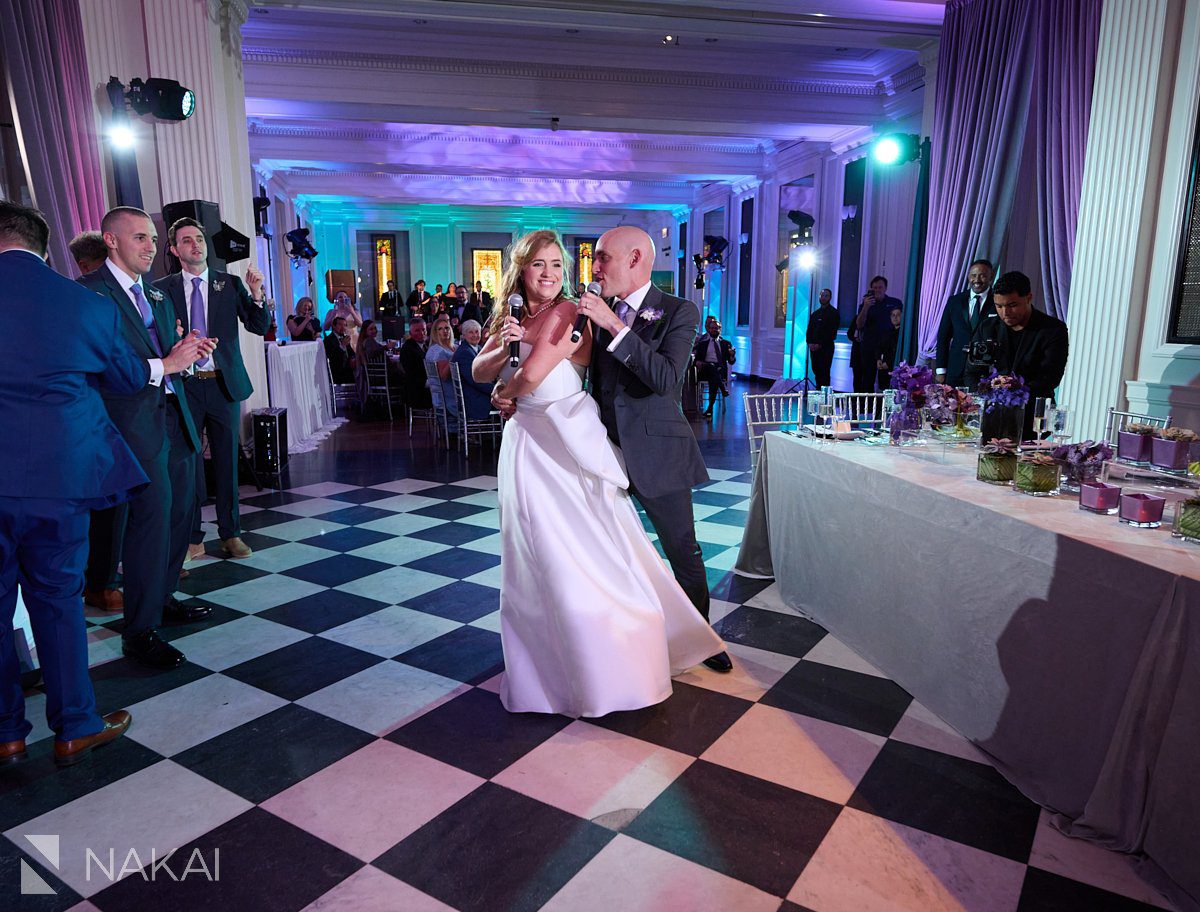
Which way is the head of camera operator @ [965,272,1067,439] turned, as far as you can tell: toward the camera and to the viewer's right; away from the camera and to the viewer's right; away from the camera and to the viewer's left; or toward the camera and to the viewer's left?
toward the camera and to the viewer's left

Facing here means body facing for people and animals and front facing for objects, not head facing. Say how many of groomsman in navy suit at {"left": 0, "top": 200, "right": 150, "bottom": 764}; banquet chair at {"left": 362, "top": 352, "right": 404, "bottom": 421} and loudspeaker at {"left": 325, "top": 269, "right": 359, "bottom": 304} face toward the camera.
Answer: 1

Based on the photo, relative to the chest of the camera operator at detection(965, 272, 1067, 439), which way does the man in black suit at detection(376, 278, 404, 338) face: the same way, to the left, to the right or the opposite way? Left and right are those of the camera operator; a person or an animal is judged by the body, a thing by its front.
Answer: to the left

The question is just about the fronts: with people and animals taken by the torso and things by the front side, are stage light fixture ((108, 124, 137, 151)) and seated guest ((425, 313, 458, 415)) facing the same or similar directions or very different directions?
same or similar directions

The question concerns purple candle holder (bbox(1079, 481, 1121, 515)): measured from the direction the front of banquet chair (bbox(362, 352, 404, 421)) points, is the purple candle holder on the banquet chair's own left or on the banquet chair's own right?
on the banquet chair's own right

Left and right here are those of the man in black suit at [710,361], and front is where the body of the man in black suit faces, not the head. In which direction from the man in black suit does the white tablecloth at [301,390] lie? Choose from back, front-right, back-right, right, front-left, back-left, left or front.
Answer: front-right

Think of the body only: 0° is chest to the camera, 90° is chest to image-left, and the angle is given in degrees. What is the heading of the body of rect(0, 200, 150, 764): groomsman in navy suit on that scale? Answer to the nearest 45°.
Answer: approximately 225°

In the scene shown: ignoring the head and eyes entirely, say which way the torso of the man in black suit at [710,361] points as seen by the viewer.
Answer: toward the camera

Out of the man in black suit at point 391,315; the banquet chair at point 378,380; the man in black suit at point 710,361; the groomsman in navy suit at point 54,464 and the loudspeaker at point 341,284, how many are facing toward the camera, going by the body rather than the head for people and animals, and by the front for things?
3

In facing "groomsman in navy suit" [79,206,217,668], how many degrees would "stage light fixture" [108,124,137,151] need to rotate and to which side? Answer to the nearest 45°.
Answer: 0° — it already faces them

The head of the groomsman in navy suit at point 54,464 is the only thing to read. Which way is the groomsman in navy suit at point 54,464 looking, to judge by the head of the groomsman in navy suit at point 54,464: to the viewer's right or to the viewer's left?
to the viewer's right

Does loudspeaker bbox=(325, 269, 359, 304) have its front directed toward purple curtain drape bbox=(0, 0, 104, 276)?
yes

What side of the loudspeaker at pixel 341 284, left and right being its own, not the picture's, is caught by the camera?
front
